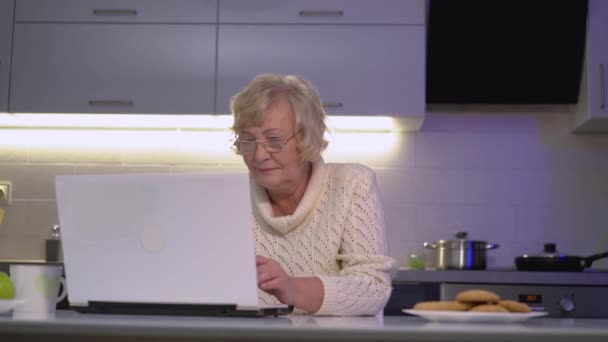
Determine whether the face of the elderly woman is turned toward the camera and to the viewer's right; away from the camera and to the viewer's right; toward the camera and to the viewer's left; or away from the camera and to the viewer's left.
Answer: toward the camera and to the viewer's left

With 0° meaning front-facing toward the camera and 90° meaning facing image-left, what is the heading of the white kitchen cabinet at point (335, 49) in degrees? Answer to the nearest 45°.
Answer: approximately 0°

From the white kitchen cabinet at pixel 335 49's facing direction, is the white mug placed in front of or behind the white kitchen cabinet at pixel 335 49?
in front

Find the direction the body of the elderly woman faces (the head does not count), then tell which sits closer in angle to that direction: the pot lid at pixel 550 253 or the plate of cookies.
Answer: the plate of cookies

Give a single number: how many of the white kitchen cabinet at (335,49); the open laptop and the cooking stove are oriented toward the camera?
2

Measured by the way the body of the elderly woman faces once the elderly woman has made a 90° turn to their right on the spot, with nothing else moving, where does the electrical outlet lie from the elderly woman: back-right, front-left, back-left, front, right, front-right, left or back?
front

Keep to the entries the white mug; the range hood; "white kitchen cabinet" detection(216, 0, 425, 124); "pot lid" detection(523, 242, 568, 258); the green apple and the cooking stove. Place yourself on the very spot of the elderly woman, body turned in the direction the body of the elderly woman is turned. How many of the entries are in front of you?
2

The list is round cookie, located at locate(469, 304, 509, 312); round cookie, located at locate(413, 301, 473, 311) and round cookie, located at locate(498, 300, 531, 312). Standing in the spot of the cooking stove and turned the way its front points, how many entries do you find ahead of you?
3

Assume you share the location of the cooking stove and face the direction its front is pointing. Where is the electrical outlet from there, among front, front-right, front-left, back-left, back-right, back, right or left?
right

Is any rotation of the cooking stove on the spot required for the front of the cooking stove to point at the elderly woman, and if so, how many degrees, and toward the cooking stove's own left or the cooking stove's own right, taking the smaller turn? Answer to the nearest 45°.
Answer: approximately 45° to the cooking stove's own right

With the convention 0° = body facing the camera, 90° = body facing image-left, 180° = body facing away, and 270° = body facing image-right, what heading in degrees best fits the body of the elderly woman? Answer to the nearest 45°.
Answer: approximately 45°

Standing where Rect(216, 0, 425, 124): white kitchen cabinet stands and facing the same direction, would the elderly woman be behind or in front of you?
in front
